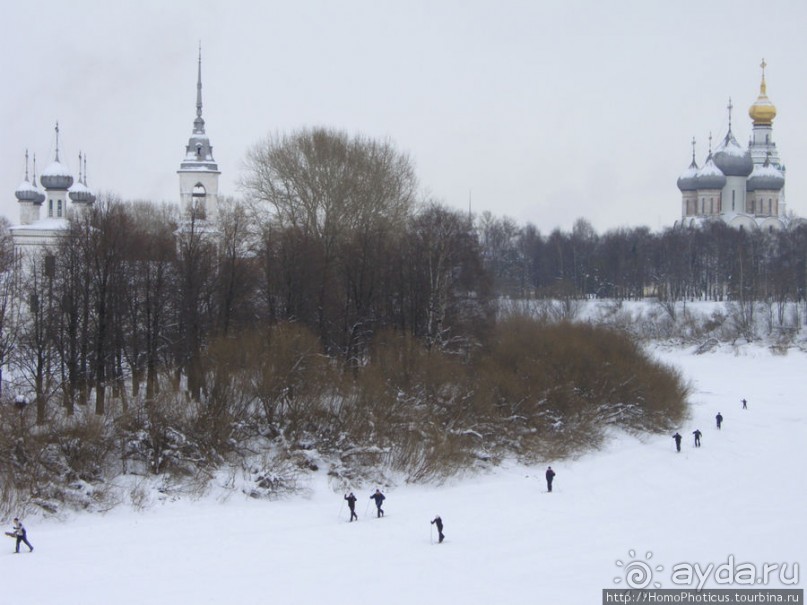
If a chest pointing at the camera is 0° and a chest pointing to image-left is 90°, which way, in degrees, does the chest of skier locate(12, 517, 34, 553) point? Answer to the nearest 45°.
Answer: approximately 90°

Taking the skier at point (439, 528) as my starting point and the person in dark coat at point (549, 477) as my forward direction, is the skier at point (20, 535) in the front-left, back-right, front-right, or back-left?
back-left

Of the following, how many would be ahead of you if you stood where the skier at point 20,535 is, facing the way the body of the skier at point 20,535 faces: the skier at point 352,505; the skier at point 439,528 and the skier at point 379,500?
0

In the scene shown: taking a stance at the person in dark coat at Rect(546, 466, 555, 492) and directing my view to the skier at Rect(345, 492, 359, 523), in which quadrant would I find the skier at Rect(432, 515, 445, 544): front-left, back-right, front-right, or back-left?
front-left

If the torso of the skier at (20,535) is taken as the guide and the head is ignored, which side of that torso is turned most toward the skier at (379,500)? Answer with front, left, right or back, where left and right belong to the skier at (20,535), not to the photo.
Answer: back

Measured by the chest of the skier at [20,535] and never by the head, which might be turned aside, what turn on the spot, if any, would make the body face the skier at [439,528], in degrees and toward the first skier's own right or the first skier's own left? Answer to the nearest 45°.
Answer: approximately 180°

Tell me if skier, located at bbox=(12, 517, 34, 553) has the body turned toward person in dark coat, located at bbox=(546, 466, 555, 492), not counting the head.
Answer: no
